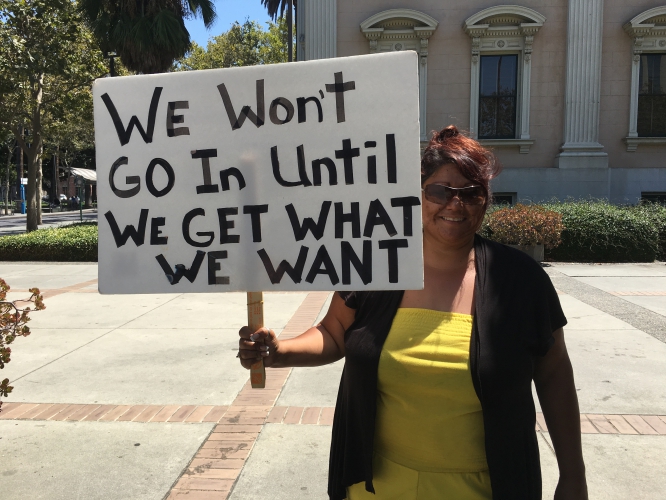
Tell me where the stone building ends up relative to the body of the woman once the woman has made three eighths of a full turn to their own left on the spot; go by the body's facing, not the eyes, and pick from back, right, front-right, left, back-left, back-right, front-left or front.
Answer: front-left

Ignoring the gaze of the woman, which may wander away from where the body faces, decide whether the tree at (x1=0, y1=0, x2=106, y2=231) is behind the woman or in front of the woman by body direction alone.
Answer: behind

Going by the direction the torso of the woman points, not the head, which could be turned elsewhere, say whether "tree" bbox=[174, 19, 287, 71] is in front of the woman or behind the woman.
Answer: behind

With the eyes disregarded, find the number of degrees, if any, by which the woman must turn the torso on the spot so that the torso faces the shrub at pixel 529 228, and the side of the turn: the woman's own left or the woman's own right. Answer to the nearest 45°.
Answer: approximately 180°

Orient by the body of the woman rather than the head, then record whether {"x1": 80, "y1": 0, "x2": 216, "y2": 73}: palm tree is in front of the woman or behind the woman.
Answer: behind

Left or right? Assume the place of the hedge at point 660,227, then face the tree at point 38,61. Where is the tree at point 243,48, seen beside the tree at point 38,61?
right

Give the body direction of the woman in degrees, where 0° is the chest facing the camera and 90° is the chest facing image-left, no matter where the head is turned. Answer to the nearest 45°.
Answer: approximately 0°
